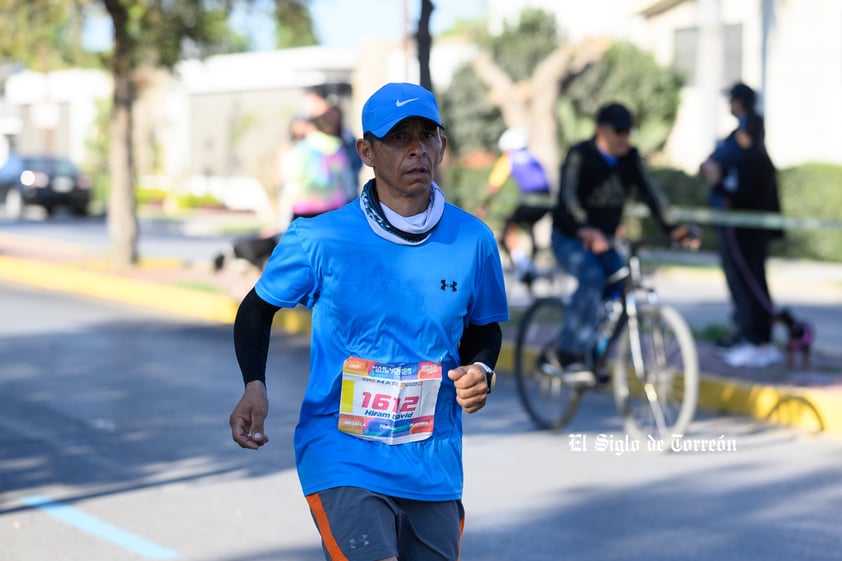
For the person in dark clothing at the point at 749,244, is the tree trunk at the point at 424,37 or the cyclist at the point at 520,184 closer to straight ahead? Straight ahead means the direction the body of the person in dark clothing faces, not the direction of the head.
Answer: the tree trunk

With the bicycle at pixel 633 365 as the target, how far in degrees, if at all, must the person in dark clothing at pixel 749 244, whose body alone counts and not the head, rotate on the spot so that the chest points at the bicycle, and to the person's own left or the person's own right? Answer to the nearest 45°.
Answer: approximately 45° to the person's own left

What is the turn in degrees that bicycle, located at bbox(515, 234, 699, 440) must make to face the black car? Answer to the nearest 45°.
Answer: approximately 180°

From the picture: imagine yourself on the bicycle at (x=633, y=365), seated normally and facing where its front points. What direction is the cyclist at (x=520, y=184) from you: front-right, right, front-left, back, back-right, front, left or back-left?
back-left

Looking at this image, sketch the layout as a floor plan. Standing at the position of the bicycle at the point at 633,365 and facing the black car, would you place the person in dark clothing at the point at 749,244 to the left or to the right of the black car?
right

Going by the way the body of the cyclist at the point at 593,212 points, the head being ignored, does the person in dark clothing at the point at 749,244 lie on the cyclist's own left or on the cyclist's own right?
on the cyclist's own left

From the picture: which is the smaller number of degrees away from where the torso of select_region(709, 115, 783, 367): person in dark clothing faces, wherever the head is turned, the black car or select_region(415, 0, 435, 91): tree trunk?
the tree trunk
